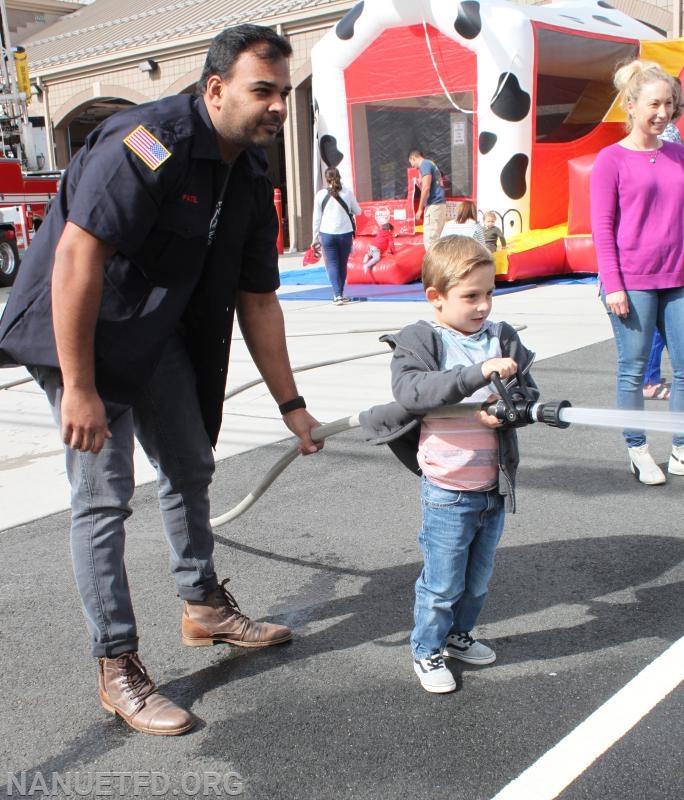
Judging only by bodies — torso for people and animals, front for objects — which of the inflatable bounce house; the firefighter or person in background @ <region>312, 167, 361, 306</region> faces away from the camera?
the person in background

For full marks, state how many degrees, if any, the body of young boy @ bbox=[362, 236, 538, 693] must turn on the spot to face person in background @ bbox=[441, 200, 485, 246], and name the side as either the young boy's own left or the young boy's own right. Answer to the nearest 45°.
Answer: approximately 135° to the young boy's own left

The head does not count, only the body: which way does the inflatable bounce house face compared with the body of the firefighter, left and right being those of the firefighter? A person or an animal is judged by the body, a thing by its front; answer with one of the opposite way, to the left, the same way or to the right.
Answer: to the right

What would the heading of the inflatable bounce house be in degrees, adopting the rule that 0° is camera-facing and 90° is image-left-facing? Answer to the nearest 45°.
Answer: approximately 45°

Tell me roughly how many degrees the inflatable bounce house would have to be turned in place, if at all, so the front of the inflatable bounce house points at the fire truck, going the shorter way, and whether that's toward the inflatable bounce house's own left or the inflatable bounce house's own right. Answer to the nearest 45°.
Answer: approximately 45° to the inflatable bounce house's own right

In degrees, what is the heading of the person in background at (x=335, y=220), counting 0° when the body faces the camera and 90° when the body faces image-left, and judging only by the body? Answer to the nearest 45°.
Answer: approximately 180°

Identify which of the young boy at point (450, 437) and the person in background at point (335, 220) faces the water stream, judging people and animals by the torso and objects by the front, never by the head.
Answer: the young boy

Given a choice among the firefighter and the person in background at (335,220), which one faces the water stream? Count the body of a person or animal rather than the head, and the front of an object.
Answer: the firefighter

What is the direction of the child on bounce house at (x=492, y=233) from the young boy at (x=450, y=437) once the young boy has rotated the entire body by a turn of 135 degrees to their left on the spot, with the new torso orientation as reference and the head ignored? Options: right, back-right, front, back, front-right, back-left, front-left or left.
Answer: front

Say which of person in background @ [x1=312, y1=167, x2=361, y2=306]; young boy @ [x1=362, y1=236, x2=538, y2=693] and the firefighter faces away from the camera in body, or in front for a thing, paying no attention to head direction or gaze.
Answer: the person in background

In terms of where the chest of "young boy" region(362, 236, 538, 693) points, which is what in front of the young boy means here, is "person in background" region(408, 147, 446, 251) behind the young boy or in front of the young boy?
behind
